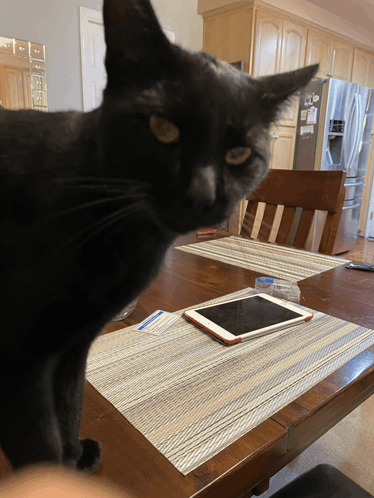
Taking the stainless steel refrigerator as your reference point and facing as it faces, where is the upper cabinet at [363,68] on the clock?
The upper cabinet is roughly at 8 o'clock from the stainless steel refrigerator.

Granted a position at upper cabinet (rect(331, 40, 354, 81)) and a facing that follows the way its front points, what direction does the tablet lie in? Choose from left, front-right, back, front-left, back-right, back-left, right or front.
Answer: front-right

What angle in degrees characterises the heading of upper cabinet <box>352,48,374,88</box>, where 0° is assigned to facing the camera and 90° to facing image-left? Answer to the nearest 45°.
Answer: approximately 315°

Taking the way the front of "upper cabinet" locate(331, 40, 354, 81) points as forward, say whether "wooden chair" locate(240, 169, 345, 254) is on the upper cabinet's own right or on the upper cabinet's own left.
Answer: on the upper cabinet's own right

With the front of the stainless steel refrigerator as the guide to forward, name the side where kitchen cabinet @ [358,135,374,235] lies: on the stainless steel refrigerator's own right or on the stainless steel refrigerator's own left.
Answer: on the stainless steel refrigerator's own left

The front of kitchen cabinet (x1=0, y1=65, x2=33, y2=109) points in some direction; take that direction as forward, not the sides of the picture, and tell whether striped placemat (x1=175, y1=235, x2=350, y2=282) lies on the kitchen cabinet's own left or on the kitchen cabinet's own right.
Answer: on the kitchen cabinet's own left
